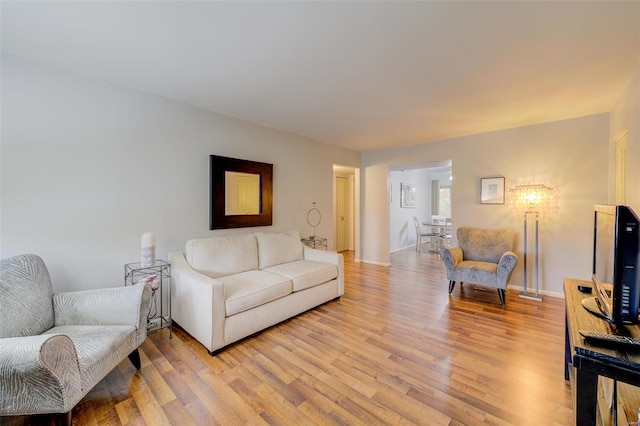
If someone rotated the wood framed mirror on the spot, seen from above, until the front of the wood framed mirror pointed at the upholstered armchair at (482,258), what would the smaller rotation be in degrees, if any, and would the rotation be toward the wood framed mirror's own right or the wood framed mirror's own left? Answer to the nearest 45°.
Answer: approximately 45° to the wood framed mirror's own left

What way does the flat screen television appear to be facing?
to the viewer's left

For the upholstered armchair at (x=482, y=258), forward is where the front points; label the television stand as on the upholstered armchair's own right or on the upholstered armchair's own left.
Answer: on the upholstered armchair's own left

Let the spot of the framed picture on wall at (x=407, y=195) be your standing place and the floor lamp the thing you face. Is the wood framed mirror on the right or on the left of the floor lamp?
right

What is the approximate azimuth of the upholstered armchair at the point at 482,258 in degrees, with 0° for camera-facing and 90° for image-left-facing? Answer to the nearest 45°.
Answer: approximately 45°
